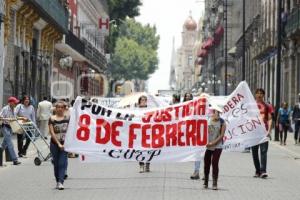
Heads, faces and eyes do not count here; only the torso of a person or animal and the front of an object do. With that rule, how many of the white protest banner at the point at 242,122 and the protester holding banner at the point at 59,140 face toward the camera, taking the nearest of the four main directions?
2

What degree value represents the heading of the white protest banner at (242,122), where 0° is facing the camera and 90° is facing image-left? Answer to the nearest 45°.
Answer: approximately 0°

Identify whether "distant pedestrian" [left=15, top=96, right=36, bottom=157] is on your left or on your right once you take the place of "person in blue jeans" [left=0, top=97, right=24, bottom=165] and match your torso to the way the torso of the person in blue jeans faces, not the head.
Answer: on your left

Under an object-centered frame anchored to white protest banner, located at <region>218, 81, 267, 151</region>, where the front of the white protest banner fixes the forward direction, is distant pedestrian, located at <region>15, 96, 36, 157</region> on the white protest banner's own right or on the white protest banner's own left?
on the white protest banner's own right

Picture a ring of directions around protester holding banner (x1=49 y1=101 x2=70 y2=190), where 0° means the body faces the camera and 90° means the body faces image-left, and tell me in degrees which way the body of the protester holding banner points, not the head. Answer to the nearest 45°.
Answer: approximately 0°
